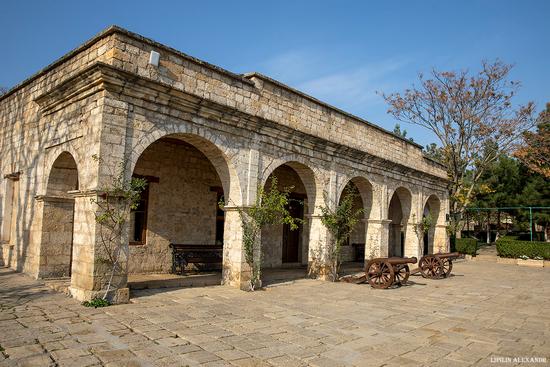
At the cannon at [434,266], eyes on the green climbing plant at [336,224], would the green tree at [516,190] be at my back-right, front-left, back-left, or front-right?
back-right

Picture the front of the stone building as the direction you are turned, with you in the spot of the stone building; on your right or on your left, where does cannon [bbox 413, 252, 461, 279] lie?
on your left

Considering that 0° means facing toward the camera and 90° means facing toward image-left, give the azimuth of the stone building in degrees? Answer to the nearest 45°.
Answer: approximately 315°

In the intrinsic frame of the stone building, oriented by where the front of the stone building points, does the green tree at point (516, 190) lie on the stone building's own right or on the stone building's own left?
on the stone building's own left

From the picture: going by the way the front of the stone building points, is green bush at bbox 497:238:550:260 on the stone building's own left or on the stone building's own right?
on the stone building's own left

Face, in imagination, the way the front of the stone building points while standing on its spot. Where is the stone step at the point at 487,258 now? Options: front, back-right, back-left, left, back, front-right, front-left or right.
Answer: left

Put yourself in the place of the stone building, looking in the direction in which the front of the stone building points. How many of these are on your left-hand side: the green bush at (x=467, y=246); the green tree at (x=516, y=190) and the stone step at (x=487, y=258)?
3
